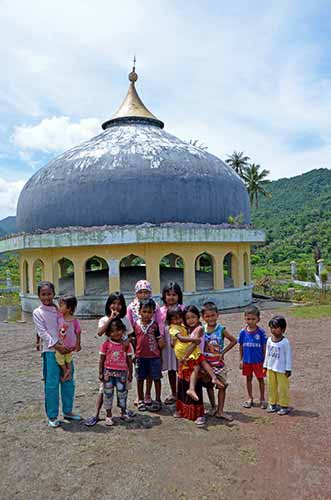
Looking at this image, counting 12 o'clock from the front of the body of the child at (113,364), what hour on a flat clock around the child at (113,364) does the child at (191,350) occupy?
the child at (191,350) is roughly at 9 o'clock from the child at (113,364).

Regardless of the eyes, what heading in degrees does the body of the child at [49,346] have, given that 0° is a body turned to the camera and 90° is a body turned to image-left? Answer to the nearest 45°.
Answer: approximately 315°

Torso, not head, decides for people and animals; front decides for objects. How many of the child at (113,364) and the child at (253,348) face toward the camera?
2

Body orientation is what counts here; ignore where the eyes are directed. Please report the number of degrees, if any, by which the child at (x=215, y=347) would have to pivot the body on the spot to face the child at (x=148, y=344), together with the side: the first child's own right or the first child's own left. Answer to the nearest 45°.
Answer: approximately 90° to the first child's own right

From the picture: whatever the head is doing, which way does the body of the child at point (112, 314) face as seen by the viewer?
toward the camera

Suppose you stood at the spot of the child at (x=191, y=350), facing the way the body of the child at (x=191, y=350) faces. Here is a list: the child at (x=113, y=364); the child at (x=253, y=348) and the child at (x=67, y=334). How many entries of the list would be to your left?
1

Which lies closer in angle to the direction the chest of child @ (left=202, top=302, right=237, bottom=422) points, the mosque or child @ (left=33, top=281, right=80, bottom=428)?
the child

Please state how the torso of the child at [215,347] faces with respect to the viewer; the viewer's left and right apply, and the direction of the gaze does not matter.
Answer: facing the viewer

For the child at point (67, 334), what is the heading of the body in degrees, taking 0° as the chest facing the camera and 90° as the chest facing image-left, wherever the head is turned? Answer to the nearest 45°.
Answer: approximately 45°

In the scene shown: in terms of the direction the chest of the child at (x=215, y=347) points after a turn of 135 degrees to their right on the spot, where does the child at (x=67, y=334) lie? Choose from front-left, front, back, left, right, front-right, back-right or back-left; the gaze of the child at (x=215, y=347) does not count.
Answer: front-left

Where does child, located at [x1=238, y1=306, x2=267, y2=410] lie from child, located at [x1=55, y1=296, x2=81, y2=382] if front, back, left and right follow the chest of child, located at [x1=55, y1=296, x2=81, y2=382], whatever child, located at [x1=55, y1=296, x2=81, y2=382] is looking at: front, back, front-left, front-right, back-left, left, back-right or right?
back-left

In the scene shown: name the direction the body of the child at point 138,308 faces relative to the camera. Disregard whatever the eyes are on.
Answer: toward the camera

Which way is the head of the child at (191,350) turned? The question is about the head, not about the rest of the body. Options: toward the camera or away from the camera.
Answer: toward the camera

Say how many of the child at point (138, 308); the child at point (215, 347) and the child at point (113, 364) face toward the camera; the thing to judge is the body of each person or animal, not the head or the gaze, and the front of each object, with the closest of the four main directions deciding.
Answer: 3

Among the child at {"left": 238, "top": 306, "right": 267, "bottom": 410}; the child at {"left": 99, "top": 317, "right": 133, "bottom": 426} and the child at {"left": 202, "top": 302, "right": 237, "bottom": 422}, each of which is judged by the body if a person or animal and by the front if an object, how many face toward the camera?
3
